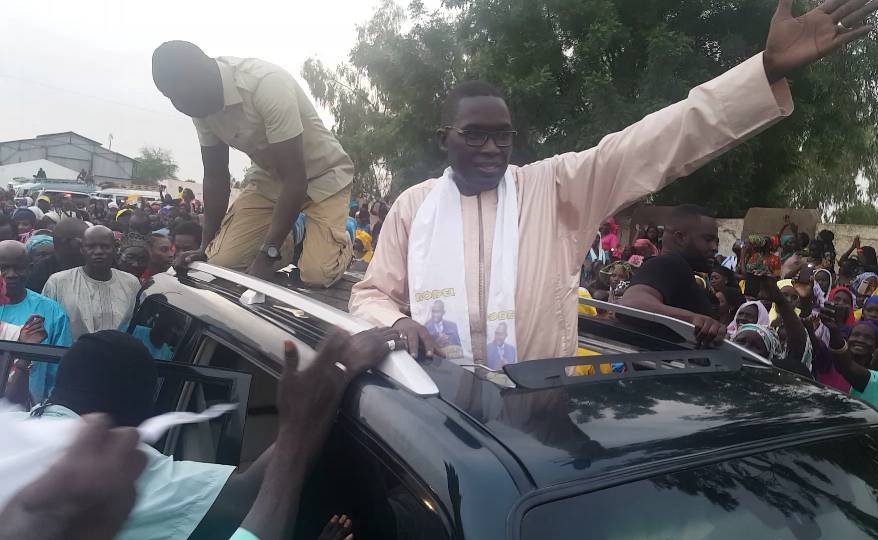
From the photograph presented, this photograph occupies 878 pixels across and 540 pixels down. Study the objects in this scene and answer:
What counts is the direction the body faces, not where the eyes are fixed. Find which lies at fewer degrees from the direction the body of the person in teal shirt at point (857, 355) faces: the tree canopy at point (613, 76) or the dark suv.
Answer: the dark suv

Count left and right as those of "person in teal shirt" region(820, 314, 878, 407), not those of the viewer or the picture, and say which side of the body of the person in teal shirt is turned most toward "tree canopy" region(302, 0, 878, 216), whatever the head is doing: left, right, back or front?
right

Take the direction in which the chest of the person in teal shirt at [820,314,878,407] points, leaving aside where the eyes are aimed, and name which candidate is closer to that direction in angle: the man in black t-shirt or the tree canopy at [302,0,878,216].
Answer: the man in black t-shirt

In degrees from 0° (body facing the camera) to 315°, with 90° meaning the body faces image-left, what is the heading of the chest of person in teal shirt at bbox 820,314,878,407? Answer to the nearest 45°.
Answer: approximately 45°
